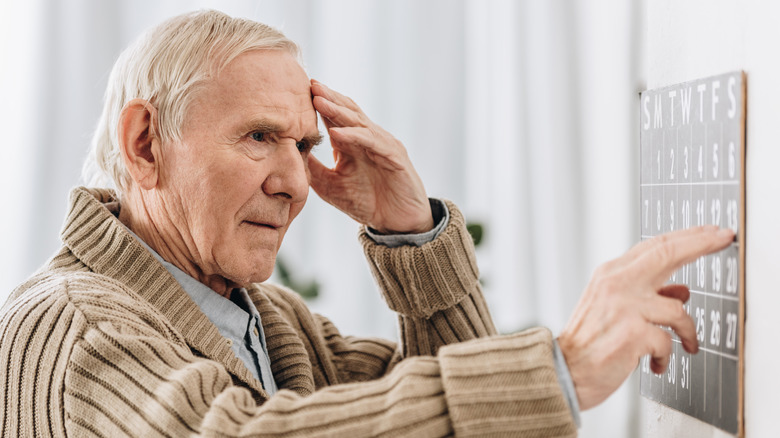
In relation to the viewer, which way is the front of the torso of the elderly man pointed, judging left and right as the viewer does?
facing the viewer and to the right of the viewer

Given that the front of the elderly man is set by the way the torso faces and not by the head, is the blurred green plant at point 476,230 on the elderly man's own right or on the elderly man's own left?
on the elderly man's own left

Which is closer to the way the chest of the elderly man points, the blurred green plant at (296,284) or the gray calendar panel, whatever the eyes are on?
the gray calendar panel

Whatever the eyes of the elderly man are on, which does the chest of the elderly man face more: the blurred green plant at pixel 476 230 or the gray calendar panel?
the gray calendar panel

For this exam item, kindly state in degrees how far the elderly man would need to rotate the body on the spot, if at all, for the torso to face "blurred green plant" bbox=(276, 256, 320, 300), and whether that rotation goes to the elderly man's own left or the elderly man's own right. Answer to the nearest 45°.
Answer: approximately 135° to the elderly man's own left
